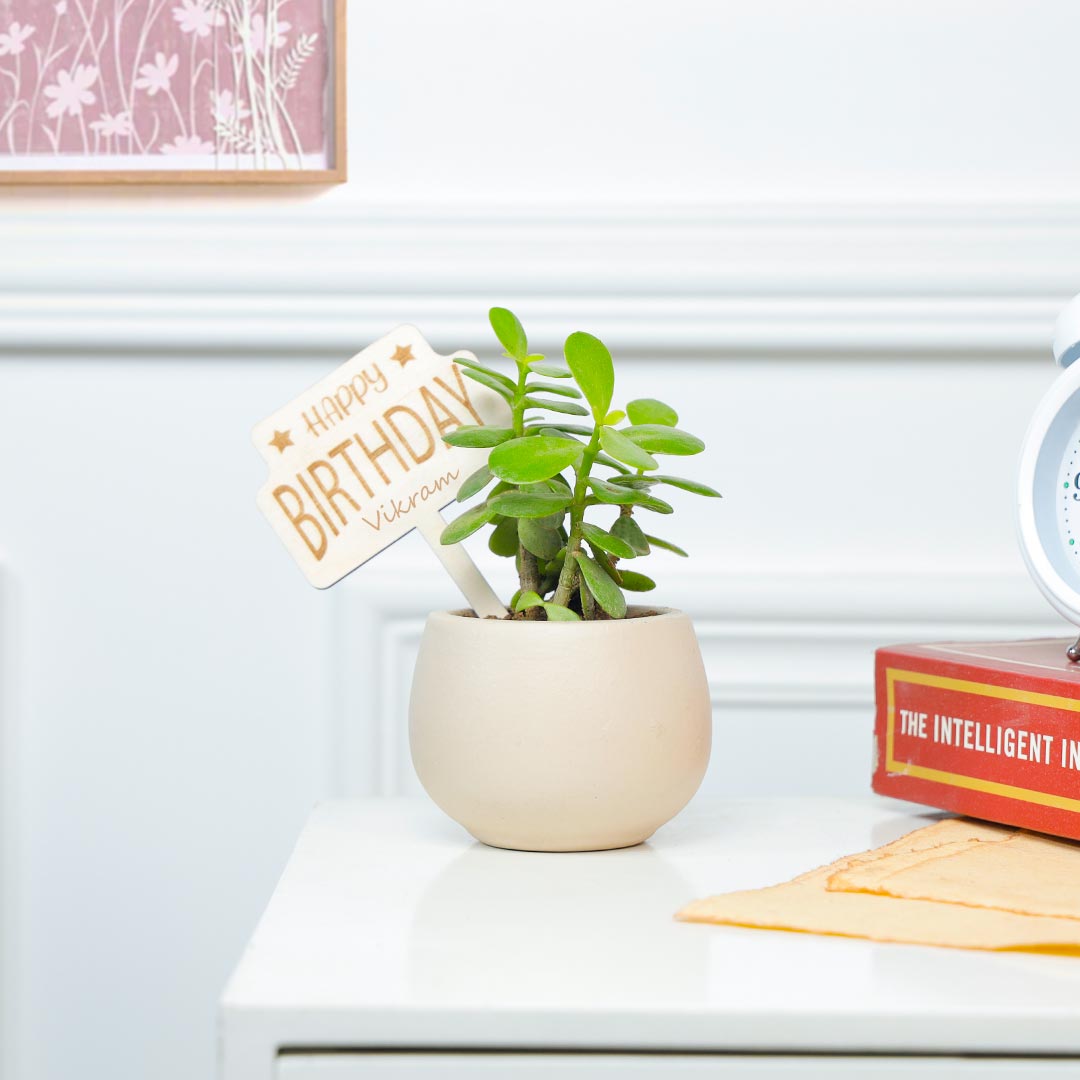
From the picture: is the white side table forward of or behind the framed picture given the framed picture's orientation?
forward

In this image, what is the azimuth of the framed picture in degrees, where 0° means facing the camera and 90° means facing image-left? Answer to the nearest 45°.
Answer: approximately 0°
